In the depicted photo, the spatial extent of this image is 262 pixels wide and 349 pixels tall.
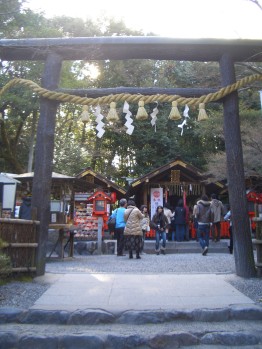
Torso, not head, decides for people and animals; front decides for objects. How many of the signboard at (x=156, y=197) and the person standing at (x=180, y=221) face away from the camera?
1

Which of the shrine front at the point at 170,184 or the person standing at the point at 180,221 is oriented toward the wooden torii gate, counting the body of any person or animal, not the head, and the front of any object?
the shrine front

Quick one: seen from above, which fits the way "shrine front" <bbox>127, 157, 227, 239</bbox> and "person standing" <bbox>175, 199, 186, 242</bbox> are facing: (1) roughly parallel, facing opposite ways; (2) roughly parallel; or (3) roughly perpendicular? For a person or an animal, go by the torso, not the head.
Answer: roughly parallel, facing opposite ways

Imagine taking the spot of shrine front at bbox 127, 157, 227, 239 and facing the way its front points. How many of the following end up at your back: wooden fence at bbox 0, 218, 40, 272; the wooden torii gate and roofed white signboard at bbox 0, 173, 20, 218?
0

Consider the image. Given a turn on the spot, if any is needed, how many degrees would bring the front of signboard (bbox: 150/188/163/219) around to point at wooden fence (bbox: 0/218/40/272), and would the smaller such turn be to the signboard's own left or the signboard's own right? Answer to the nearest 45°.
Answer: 0° — it already faces it

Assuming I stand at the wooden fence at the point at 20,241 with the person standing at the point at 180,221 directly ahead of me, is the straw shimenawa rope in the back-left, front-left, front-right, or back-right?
front-right

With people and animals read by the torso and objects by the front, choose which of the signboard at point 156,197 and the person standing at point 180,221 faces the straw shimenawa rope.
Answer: the signboard

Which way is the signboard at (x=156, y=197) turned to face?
toward the camera

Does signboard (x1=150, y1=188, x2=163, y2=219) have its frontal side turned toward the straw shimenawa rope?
yes

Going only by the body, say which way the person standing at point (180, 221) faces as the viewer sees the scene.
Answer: away from the camera
